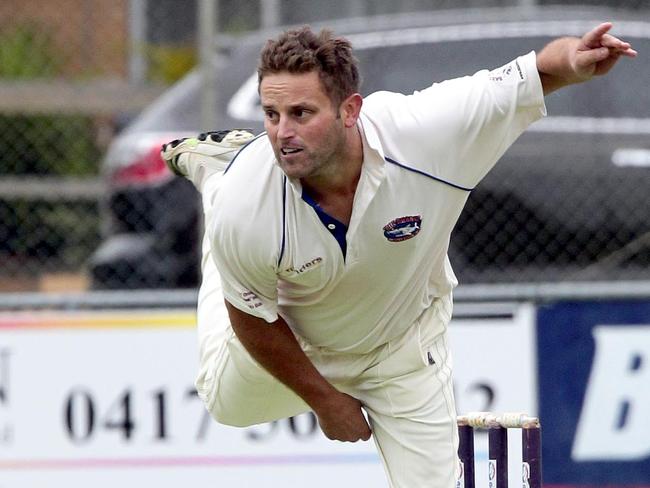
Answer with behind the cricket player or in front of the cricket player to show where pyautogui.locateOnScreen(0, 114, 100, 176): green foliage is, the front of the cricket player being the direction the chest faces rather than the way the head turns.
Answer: behind

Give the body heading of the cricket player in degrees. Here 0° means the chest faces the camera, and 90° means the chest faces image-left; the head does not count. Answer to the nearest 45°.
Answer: approximately 0°

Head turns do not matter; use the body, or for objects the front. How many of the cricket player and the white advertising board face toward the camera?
2

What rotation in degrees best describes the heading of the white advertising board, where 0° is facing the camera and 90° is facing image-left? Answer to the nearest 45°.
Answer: approximately 0°

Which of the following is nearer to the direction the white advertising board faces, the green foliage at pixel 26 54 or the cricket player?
the cricket player

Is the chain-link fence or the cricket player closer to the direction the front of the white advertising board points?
the cricket player

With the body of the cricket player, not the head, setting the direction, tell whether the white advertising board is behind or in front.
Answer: behind

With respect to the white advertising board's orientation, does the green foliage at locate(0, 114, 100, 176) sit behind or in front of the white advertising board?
behind

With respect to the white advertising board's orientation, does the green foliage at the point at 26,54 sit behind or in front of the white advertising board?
behind

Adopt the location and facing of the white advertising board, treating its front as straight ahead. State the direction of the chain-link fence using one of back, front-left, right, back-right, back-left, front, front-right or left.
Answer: back
